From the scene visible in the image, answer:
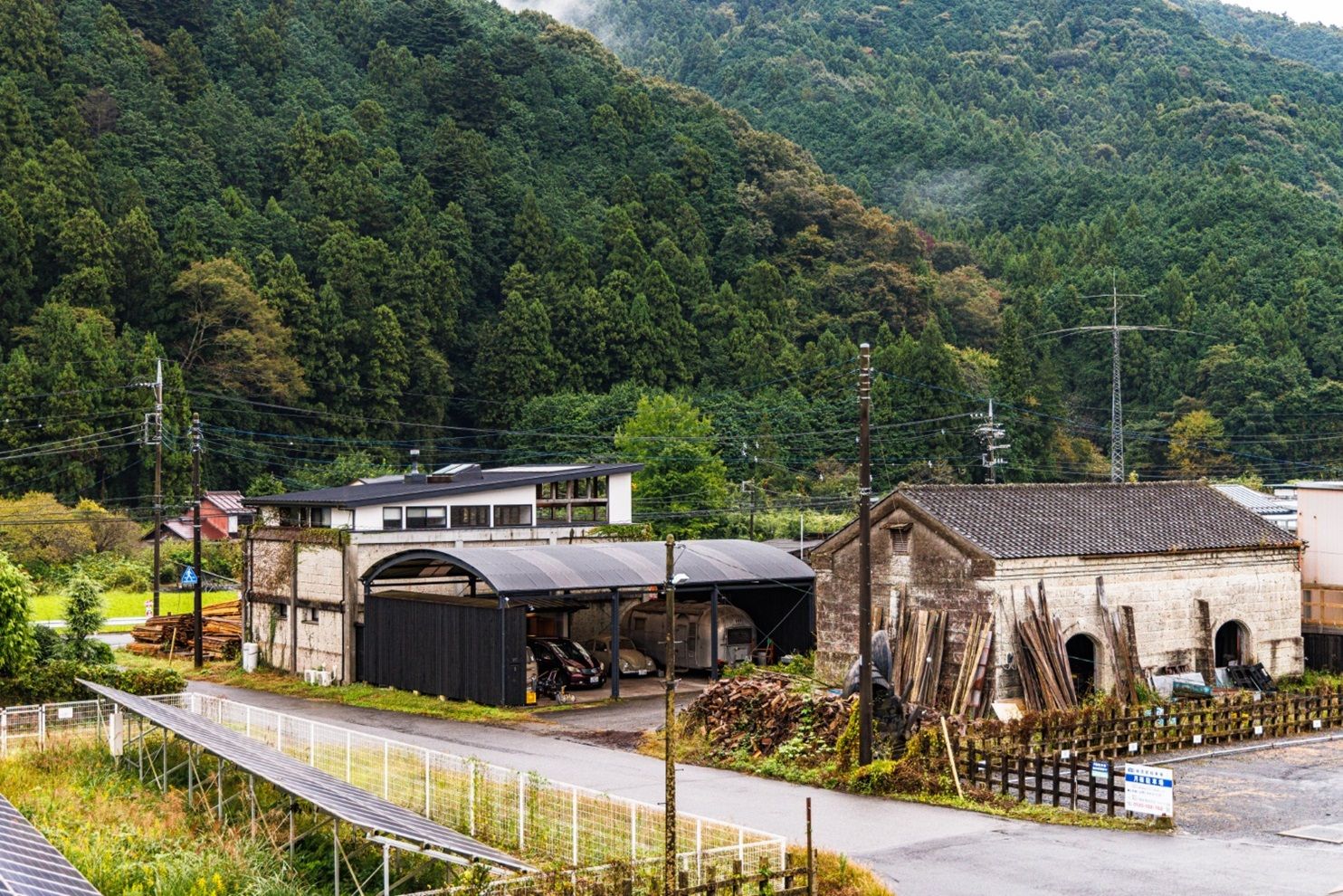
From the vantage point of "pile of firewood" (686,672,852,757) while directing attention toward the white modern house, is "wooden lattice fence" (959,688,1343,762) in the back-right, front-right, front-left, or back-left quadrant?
back-right

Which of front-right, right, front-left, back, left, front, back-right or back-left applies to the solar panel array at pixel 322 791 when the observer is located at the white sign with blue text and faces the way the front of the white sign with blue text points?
front-right

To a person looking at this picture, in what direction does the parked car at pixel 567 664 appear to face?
facing the viewer and to the right of the viewer

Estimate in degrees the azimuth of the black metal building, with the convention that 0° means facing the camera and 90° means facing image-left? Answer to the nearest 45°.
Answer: approximately 315°

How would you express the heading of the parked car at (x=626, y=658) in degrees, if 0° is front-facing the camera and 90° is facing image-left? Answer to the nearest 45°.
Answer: approximately 315°

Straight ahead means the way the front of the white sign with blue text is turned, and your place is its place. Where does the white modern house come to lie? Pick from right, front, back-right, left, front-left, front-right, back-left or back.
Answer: back-right

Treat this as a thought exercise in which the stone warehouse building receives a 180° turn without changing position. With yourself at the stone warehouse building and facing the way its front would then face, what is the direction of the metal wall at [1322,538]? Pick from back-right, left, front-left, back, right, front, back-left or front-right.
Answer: right

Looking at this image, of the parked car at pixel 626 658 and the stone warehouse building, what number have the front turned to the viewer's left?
0
